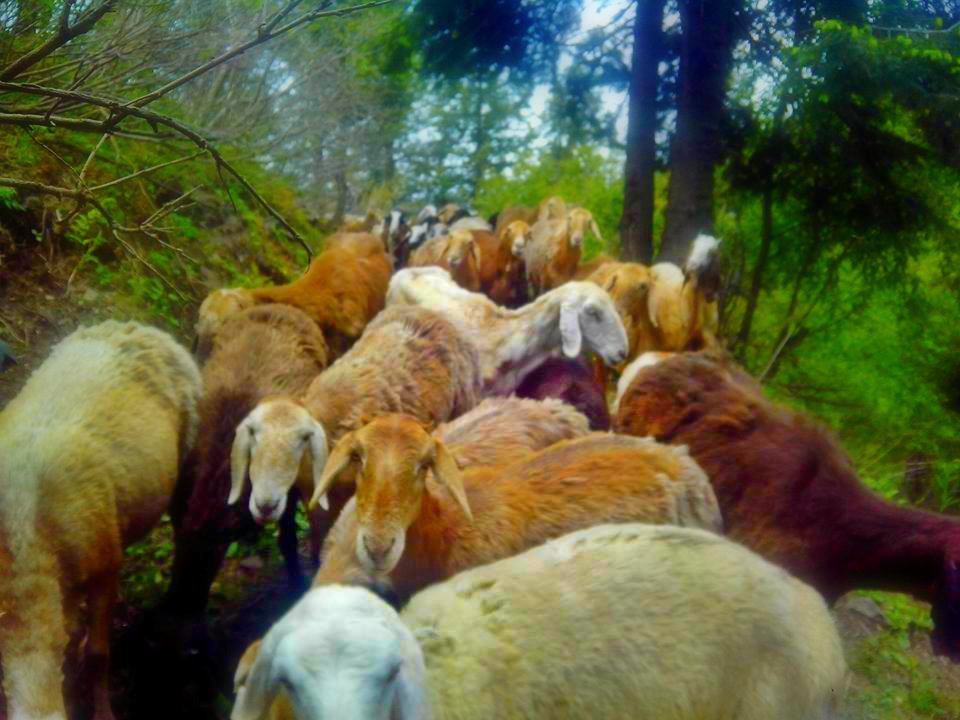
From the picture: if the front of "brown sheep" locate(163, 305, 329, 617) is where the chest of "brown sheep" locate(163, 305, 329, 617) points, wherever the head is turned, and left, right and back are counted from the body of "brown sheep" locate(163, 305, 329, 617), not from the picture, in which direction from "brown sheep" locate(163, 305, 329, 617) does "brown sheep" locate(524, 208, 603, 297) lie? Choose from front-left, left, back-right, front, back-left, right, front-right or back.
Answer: back

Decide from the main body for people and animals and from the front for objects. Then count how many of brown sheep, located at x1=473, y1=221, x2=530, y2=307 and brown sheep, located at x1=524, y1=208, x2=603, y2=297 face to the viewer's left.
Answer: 0

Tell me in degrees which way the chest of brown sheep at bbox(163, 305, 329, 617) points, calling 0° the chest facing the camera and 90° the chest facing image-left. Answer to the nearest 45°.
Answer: approximately 45°

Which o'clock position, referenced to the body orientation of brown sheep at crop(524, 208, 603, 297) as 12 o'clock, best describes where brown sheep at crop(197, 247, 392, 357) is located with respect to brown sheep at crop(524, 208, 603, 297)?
brown sheep at crop(197, 247, 392, 357) is roughly at 3 o'clock from brown sheep at crop(524, 208, 603, 297).
